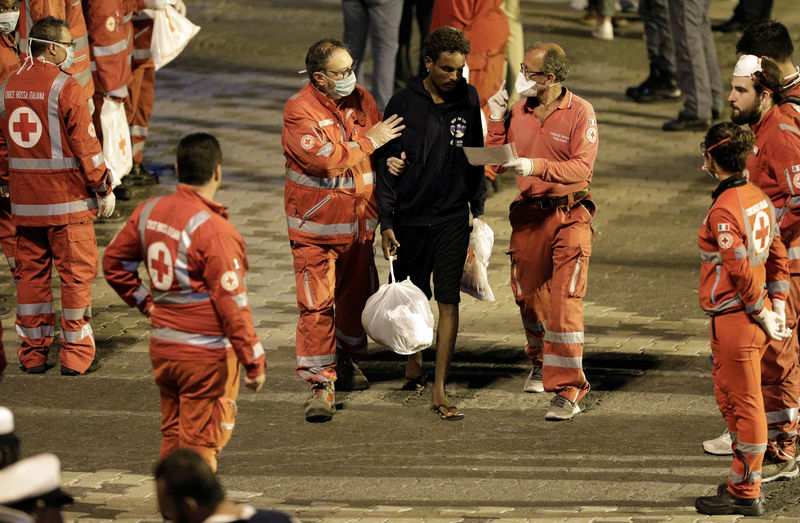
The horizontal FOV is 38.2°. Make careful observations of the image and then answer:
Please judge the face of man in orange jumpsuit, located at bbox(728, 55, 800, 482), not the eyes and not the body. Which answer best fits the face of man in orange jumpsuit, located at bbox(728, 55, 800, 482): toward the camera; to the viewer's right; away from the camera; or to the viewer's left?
to the viewer's left

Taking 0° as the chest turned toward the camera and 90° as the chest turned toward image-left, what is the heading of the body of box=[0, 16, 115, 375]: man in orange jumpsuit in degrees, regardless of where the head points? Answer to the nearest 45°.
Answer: approximately 225°

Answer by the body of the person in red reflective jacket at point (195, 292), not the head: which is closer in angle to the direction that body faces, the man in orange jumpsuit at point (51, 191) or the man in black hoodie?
the man in black hoodie

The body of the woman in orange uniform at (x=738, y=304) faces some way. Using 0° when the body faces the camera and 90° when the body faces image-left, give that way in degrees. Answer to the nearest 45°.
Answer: approximately 135°

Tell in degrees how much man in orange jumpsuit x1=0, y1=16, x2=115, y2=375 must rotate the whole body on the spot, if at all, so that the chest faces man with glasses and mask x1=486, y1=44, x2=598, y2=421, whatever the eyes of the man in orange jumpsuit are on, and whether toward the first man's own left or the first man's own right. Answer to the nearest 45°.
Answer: approximately 90° to the first man's own right

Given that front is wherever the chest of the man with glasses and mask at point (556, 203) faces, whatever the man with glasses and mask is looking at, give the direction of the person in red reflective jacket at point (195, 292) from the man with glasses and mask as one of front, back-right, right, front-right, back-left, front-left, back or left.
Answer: front

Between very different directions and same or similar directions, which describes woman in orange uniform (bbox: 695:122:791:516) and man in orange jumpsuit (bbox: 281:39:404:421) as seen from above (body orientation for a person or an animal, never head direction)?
very different directions

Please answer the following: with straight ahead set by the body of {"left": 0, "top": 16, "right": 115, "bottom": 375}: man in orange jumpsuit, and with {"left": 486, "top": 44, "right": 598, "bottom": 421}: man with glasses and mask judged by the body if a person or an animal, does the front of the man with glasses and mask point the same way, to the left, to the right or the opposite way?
the opposite way

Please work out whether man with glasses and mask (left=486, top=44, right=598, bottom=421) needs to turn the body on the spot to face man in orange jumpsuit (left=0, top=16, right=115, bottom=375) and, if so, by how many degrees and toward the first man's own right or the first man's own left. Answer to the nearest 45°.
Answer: approximately 45° to the first man's own right

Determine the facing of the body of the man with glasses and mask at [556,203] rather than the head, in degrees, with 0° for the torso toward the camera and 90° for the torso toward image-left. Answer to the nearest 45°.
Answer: approximately 45°

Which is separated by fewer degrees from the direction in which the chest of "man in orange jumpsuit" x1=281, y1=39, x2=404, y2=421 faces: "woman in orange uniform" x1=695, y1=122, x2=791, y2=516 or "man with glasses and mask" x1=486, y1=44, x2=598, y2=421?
the woman in orange uniform

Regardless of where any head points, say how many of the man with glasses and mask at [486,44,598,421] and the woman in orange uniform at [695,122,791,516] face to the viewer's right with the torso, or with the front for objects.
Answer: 0

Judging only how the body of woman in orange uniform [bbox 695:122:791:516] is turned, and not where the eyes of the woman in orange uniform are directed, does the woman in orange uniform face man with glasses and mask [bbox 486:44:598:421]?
yes

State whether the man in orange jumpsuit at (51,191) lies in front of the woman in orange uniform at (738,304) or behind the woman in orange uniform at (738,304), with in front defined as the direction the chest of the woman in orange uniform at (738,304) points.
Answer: in front

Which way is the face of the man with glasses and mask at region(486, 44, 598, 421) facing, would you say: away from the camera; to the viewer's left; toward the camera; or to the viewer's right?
to the viewer's left

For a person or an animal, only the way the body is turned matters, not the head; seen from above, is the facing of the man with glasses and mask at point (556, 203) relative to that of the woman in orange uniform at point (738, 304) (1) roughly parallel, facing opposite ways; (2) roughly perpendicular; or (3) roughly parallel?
roughly perpendicular
